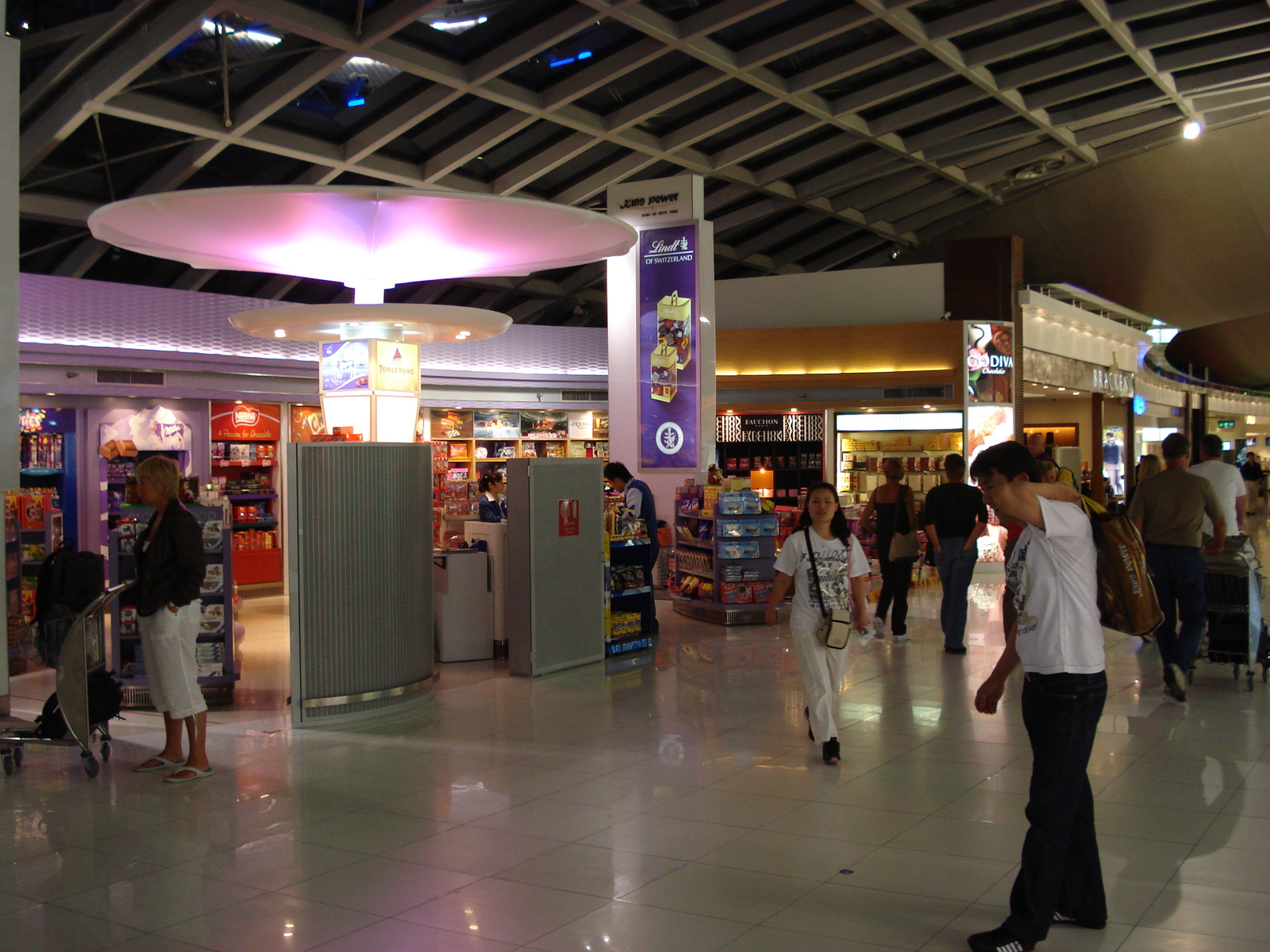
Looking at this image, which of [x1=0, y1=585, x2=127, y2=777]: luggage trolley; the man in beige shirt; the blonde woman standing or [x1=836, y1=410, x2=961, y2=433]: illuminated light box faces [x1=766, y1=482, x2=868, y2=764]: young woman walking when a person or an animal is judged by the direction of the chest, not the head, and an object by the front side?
the illuminated light box

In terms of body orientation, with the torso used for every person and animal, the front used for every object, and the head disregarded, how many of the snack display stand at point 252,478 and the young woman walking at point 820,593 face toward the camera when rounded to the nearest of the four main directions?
2

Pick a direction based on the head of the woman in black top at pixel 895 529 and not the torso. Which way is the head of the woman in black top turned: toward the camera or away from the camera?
away from the camera

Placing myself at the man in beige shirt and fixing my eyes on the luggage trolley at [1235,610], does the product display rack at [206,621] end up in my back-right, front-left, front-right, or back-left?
back-left

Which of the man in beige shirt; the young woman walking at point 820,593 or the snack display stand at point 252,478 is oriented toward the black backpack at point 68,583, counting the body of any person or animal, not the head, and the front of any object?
the snack display stand

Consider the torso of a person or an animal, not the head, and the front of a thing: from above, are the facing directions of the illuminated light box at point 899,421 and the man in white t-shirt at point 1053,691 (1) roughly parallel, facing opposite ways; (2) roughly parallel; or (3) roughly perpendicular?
roughly perpendicular

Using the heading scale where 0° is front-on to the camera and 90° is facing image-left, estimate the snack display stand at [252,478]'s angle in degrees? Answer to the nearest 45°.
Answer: approximately 0°

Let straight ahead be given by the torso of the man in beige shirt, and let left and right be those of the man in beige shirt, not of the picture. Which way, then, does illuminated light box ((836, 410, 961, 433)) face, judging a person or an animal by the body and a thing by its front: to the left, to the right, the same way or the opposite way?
the opposite way

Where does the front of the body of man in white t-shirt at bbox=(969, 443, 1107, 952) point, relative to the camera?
to the viewer's left

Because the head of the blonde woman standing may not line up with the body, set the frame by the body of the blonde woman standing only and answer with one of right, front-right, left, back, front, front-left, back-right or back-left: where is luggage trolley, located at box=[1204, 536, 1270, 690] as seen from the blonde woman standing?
back

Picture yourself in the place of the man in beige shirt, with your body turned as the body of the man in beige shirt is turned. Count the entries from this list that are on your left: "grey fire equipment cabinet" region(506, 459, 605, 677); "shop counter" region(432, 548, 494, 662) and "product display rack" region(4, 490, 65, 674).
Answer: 3
